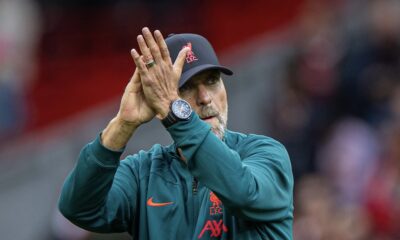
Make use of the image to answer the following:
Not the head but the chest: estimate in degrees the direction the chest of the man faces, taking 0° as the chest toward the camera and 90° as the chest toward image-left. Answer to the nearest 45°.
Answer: approximately 0°
